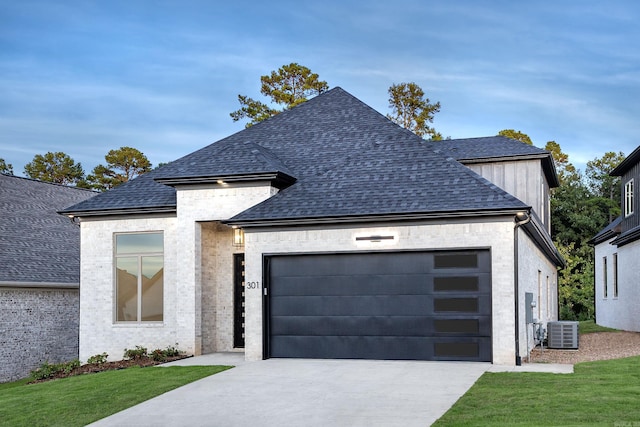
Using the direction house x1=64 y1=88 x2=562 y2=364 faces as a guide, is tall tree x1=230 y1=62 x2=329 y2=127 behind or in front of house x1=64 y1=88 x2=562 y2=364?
behind

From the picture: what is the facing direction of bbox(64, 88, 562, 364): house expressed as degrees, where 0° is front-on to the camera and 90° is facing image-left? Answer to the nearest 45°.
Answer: approximately 0°

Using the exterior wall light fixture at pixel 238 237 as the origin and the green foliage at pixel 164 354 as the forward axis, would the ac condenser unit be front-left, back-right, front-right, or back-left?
back-left

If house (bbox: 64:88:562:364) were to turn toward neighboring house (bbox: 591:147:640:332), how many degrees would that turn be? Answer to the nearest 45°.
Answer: approximately 135° to its left
